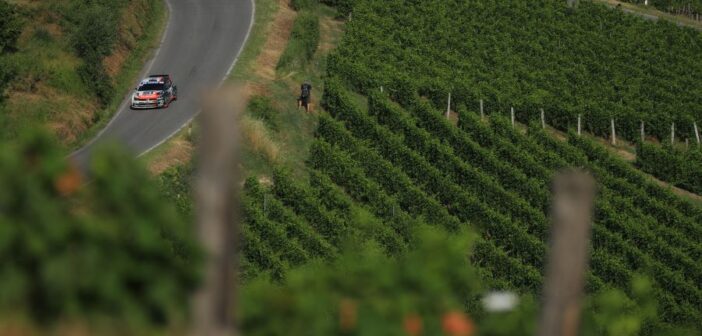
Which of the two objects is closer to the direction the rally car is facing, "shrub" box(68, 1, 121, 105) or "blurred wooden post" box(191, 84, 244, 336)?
the blurred wooden post

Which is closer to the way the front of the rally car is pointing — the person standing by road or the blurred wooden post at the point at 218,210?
the blurred wooden post

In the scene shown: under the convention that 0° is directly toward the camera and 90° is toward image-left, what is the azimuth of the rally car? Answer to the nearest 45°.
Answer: approximately 45°

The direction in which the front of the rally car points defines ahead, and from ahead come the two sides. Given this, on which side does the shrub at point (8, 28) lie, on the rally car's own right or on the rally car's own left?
on the rally car's own right

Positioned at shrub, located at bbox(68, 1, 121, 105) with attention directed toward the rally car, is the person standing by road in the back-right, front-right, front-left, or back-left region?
front-left

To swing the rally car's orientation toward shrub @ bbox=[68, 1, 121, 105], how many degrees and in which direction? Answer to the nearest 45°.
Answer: approximately 90° to its right

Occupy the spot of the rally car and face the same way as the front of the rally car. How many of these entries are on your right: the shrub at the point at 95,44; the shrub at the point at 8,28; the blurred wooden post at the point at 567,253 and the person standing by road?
2

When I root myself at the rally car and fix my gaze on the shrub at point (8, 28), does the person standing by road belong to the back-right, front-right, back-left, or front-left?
back-right

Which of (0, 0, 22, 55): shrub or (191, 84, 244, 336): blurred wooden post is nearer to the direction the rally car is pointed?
the blurred wooden post

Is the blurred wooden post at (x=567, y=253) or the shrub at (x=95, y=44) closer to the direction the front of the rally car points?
the blurred wooden post

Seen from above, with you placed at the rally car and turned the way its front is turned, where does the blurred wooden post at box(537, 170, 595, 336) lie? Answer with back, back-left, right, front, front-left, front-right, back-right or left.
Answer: front-left

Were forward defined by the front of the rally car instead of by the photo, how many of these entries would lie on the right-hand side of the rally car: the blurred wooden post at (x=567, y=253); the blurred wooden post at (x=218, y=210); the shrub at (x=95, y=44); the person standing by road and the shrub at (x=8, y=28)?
2

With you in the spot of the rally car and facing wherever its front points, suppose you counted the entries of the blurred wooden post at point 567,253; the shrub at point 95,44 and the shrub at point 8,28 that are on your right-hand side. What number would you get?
2

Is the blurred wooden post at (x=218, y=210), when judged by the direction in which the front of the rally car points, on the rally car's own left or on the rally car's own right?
on the rally car's own left

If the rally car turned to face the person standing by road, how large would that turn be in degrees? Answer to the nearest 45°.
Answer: approximately 135° to its left
